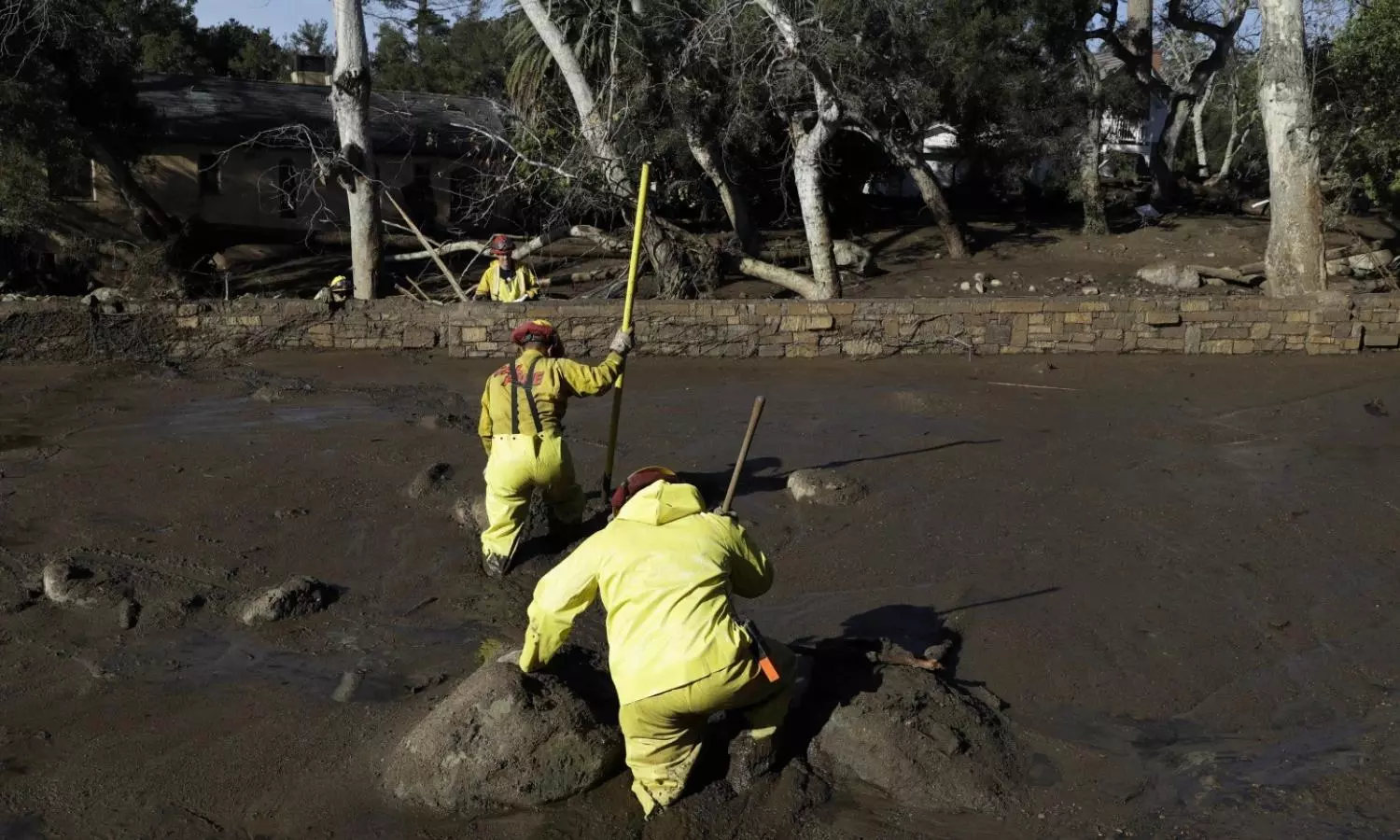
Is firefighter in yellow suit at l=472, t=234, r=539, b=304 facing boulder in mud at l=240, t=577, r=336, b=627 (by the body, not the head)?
yes

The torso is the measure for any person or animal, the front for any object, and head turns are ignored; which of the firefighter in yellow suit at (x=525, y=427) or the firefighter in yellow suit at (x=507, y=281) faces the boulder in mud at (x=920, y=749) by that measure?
the firefighter in yellow suit at (x=507, y=281)

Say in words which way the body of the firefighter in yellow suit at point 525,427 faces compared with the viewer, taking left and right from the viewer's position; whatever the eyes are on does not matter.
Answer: facing away from the viewer

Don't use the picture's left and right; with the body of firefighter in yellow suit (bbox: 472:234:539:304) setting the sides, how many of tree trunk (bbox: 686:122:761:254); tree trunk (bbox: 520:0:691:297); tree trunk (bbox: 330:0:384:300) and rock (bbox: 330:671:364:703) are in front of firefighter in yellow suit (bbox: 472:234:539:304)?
1

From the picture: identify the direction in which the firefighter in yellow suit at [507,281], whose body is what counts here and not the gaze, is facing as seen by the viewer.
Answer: toward the camera

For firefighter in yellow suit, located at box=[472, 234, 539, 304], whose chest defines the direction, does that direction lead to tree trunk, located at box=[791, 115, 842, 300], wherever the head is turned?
no

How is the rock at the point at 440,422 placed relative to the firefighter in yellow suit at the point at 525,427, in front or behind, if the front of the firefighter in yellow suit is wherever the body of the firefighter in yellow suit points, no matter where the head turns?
in front

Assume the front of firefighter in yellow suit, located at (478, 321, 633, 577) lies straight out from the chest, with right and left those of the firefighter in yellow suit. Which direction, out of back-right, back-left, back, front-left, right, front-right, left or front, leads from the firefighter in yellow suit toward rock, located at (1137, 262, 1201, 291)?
front-right

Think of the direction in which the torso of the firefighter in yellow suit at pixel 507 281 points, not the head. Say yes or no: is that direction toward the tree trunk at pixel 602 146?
no

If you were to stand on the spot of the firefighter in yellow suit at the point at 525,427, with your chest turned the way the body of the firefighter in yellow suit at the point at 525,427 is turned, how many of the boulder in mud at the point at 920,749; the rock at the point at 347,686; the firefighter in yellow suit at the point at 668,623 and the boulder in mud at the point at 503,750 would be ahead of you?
0

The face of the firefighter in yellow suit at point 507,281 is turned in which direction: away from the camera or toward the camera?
toward the camera

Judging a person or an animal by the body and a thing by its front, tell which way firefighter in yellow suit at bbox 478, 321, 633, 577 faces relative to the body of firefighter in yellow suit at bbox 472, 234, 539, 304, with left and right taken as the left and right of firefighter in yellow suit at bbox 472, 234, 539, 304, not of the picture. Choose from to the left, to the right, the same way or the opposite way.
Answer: the opposite way

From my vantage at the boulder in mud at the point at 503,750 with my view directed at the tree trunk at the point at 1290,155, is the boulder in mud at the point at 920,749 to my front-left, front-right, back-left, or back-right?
front-right

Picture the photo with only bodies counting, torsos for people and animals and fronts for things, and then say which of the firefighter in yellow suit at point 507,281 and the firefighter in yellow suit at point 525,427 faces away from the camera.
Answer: the firefighter in yellow suit at point 525,427

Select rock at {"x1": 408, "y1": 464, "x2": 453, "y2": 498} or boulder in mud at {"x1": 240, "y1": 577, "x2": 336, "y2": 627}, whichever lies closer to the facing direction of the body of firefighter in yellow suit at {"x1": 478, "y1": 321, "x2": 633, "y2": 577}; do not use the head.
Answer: the rock

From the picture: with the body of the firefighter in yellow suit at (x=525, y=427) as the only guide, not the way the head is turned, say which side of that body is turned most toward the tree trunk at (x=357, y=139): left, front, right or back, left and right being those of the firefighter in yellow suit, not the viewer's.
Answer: front

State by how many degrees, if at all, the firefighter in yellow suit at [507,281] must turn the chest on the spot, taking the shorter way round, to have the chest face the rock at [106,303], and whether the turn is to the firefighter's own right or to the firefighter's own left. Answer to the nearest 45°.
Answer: approximately 90° to the firefighter's own right

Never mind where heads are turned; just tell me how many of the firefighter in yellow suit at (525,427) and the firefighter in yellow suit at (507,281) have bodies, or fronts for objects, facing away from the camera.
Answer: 1

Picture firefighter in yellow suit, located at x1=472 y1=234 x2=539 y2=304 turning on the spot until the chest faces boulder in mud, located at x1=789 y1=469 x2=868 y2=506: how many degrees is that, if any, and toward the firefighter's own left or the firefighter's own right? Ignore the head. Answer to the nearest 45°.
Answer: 0° — they already face it

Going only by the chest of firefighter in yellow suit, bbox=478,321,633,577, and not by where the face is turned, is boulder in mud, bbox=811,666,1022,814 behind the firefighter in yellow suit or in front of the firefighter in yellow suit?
behind

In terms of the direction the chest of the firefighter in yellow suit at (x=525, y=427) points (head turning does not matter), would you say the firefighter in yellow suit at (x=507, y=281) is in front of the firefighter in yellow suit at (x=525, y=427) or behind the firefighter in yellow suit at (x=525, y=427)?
in front
